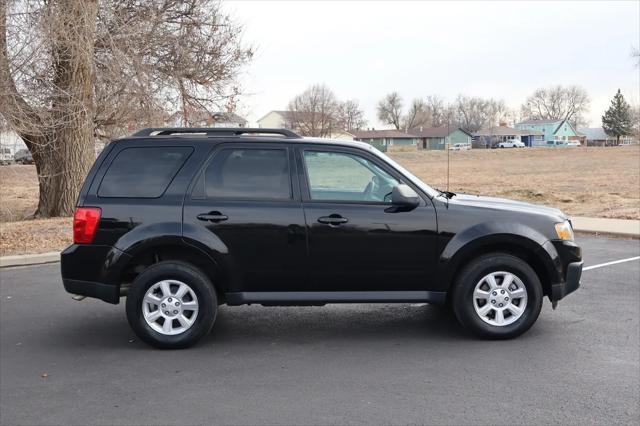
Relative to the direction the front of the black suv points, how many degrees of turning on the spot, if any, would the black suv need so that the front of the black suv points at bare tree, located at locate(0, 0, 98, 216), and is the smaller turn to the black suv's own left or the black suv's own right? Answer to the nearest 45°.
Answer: approximately 135° to the black suv's own left

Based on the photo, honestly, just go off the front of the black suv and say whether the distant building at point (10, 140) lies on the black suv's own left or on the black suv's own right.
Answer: on the black suv's own left

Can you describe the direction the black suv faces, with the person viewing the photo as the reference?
facing to the right of the viewer

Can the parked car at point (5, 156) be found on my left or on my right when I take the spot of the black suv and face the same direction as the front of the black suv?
on my left

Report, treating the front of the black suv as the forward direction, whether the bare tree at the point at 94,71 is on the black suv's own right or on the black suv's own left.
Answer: on the black suv's own left
